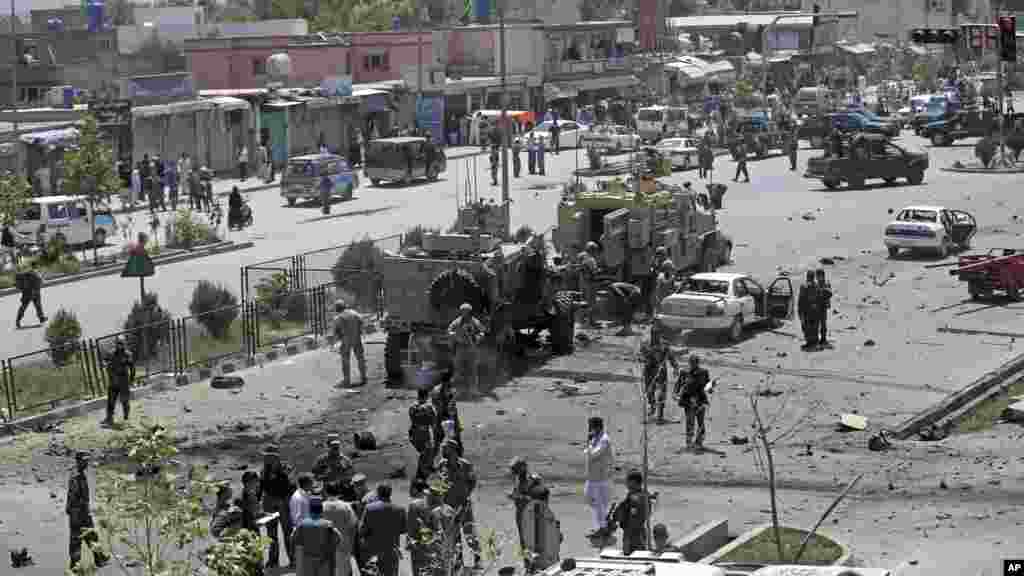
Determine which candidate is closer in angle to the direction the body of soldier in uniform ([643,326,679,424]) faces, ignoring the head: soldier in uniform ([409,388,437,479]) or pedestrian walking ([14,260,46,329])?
the soldier in uniform

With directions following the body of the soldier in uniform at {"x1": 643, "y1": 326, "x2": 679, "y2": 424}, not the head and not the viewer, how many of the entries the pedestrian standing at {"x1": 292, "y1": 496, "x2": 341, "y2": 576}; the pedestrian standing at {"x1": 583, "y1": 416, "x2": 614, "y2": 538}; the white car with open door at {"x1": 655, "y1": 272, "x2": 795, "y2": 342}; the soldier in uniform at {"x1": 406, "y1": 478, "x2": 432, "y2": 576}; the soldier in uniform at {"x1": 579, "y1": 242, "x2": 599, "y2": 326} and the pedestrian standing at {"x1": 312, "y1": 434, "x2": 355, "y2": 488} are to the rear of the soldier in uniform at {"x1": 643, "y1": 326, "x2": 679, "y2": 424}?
2

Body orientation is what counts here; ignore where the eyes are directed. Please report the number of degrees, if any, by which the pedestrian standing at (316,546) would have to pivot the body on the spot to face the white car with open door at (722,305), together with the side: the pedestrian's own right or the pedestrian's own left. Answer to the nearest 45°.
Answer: approximately 45° to the pedestrian's own right

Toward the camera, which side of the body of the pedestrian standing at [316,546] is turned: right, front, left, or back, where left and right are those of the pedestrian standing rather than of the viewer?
back

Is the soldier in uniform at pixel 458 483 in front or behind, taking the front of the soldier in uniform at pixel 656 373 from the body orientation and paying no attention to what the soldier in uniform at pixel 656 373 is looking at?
in front

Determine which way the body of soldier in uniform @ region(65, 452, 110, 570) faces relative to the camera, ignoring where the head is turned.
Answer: to the viewer's right

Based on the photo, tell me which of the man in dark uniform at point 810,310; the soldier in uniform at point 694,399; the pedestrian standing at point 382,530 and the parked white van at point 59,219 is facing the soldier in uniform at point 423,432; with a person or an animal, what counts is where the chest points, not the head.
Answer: the pedestrian standing

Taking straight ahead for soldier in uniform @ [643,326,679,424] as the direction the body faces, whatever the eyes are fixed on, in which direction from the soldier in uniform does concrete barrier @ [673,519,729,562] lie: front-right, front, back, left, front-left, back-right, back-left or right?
front

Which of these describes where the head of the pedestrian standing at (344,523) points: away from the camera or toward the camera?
away from the camera

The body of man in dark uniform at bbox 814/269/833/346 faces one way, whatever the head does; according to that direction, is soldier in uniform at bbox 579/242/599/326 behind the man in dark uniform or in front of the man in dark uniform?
in front
